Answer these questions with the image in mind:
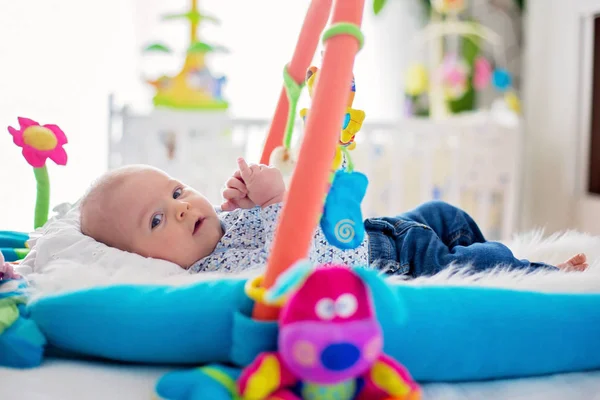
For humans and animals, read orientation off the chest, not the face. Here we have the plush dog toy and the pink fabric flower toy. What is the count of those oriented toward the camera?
2

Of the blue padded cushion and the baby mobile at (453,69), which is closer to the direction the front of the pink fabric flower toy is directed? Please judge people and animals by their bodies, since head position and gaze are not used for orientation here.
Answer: the blue padded cushion

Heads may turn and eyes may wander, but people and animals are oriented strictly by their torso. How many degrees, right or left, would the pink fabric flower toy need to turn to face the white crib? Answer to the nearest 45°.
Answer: approximately 135° to its left

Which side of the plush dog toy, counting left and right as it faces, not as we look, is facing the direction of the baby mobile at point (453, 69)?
back

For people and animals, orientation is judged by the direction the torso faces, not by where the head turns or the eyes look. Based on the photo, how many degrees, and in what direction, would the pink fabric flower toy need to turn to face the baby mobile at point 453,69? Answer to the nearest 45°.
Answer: approximately 135° to its left

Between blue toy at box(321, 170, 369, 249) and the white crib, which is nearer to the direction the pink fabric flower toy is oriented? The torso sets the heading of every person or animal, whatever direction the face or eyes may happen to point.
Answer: the blue toy

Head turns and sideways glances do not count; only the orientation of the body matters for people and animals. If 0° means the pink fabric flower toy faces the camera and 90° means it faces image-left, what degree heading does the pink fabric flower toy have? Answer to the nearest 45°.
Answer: approximately 0°

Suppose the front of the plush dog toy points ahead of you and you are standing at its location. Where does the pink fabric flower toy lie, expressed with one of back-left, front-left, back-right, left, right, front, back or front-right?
back-right

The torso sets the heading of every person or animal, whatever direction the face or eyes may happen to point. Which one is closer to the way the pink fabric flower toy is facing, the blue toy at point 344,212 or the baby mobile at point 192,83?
the blue toy
